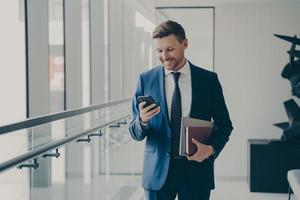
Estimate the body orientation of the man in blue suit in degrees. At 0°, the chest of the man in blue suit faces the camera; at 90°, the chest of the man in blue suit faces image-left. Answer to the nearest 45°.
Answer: approximately 0°
